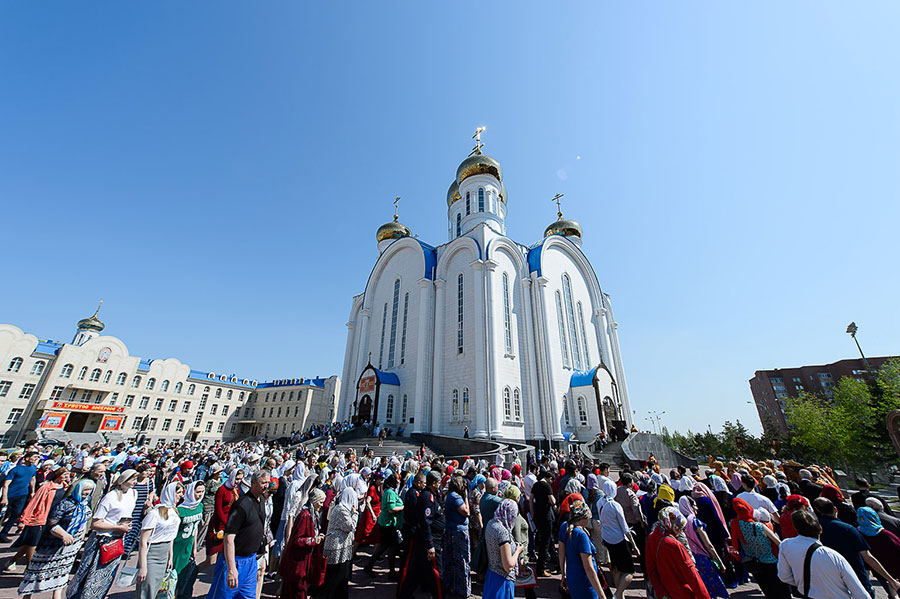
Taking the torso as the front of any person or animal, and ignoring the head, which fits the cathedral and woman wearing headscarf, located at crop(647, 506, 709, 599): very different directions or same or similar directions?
very different directions

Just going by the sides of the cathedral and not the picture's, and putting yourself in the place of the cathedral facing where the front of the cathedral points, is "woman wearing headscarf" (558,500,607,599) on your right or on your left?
on your left

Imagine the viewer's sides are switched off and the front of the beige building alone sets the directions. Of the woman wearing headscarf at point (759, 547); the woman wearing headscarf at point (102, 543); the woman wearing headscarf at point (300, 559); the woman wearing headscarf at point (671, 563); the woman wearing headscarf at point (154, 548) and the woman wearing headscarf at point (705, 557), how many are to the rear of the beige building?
0

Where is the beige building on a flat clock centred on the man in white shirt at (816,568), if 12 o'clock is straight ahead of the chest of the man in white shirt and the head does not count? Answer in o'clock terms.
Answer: The beige building is roughly at 9 o'clock from the man in white shirt.

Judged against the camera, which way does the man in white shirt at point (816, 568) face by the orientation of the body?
away from the camera

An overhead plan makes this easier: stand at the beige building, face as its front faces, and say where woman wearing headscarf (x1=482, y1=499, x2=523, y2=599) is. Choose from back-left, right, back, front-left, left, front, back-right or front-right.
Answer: front-right

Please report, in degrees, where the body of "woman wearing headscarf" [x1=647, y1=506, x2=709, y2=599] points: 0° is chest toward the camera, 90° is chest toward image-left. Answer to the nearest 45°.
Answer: approximately 225°

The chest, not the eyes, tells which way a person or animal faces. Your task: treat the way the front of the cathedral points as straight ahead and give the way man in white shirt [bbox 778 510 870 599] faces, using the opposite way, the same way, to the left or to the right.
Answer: the opposite way

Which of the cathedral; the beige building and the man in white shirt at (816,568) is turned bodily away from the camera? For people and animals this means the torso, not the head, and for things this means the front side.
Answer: the man in white shirt

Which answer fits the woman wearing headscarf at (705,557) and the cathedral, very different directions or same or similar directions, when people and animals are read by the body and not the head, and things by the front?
very different directions

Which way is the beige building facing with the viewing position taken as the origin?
facing the viewer and to the right of the viewer

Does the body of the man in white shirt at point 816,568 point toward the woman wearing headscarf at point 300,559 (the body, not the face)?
no
